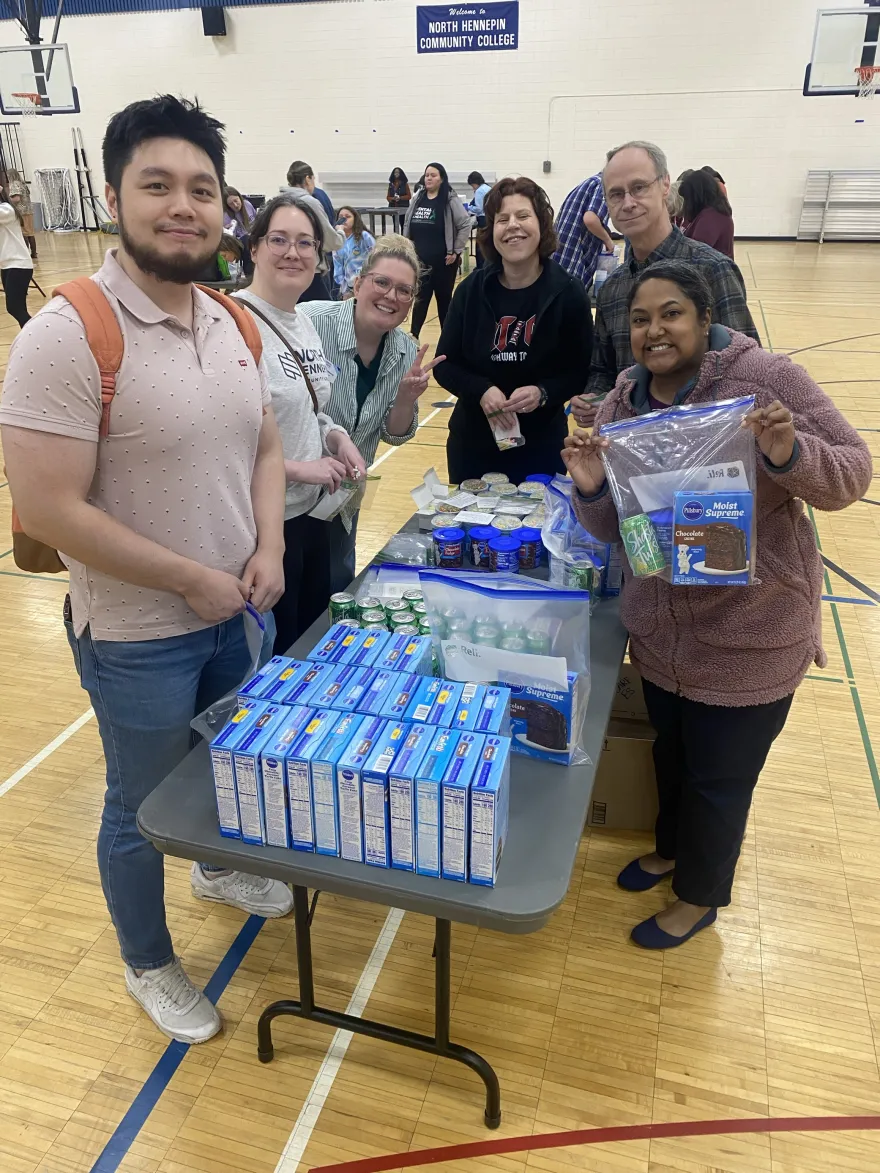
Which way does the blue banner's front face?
toward the camera

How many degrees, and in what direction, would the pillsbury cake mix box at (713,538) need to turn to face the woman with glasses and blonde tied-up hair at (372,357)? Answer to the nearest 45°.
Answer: approximately 135° to its right

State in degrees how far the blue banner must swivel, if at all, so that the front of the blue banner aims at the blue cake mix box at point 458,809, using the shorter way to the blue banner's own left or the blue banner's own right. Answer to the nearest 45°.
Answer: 0° — it already faces it

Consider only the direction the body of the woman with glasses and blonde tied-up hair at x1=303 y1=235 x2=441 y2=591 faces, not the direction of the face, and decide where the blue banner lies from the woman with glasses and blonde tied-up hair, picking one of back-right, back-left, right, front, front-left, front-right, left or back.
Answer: back-left

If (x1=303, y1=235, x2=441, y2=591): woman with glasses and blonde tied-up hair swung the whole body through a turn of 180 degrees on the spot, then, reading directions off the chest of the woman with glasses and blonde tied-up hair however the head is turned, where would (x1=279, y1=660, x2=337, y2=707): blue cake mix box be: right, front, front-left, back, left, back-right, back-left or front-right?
back-left

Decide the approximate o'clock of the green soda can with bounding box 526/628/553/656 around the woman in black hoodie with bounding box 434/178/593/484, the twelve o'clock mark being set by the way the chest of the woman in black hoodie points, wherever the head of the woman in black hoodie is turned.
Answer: The green soda can is roughly at 12 o'clock from the woman in black hoodie.

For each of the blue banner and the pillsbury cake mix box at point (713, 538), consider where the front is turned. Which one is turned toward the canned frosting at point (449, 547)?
the blue banner

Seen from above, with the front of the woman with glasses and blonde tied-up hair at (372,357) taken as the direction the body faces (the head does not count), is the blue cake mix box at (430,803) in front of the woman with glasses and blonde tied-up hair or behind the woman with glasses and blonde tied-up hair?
in front

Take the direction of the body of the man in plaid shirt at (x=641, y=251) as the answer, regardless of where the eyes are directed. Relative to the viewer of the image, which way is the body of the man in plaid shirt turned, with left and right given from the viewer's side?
facing the viewer and to the left of the viewer

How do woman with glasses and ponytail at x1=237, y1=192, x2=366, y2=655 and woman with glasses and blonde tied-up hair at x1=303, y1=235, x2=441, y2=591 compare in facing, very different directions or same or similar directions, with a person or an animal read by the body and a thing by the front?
same or similar directions

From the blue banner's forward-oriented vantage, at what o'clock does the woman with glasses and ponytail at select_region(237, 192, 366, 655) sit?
The woman with glasses and ponytail is roughly at 12 o'clock from the blue banner.

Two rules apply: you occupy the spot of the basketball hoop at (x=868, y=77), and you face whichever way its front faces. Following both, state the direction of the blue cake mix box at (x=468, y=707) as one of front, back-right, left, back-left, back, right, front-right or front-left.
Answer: front

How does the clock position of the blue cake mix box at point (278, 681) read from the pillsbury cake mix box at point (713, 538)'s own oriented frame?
The blue cake mix box is roughly at 2 o'clock from the pillsbury cake mix box.

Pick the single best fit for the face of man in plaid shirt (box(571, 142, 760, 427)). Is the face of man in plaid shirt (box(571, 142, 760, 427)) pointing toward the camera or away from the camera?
toward the camera

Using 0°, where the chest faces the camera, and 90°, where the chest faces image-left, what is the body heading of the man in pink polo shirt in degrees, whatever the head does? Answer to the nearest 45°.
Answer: approximately 315°
